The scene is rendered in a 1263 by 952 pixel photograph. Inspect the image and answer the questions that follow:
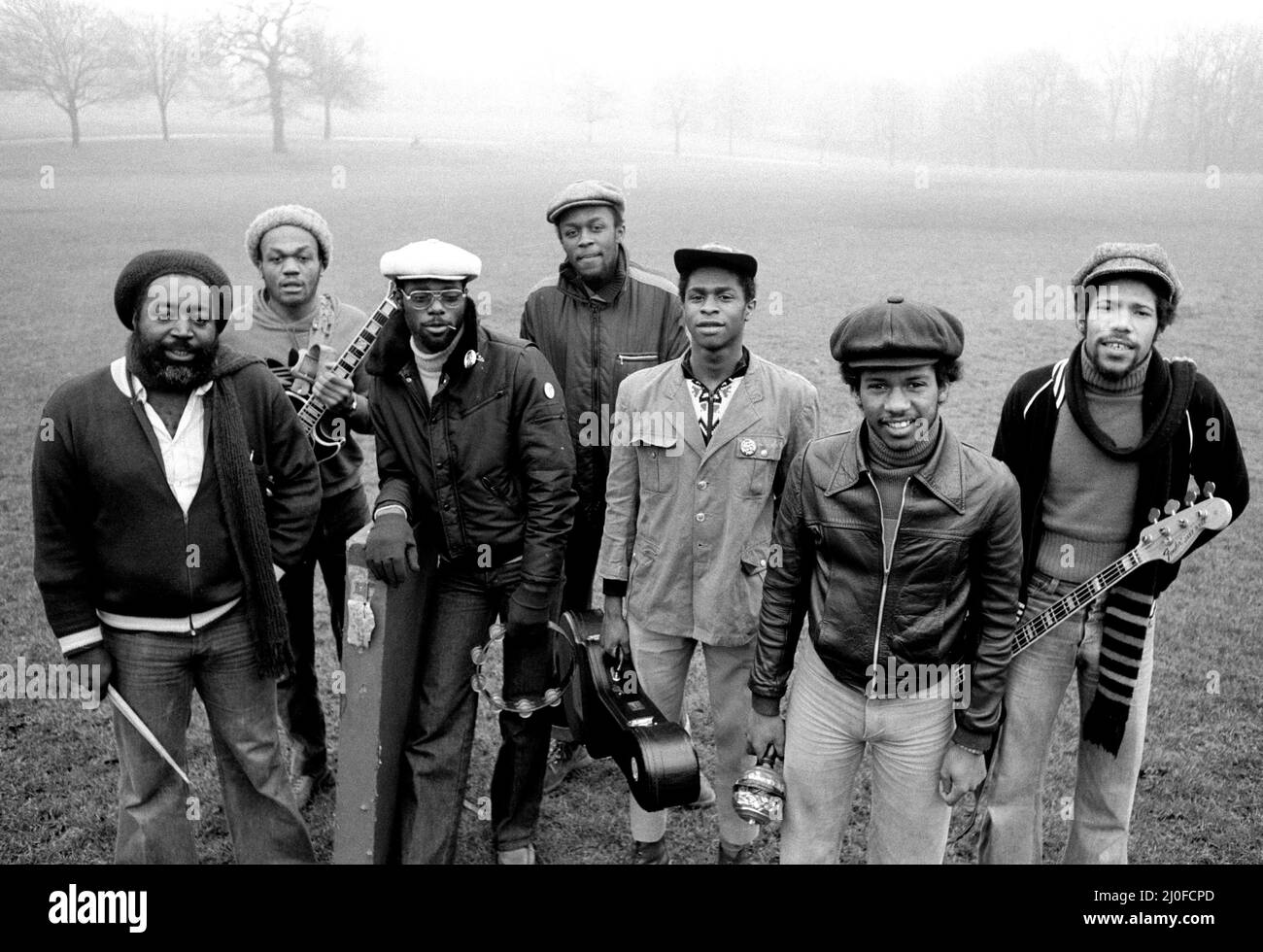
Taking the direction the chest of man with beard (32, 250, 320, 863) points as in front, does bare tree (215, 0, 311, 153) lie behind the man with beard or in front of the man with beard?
behind

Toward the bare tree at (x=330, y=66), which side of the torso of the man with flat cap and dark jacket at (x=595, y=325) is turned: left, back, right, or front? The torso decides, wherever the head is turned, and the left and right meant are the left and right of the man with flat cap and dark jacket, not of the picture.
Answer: back

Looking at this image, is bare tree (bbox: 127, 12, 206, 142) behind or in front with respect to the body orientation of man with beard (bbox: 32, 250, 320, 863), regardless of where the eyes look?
behind

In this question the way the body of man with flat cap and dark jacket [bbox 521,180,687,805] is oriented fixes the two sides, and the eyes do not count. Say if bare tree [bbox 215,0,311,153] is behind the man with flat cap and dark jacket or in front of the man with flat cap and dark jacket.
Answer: behind

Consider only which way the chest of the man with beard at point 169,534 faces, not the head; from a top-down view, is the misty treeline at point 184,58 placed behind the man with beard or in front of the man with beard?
behind

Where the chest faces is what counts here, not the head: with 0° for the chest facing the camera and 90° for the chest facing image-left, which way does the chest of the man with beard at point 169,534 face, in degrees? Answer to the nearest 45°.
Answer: approximately 0°

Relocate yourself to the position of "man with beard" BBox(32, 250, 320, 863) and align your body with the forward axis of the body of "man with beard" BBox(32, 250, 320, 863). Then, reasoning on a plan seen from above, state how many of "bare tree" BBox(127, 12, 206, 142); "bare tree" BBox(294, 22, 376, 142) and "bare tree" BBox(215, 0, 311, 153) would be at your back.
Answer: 3

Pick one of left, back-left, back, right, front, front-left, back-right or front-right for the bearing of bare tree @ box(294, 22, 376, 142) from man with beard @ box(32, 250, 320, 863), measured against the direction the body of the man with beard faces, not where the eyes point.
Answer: back

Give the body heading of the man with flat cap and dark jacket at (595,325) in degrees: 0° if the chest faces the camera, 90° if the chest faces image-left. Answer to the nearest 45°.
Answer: approximately 0°

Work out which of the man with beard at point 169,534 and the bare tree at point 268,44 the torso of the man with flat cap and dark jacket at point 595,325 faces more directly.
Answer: the man with beard

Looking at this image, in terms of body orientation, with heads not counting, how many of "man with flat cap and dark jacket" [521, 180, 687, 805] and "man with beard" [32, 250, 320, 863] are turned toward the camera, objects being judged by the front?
2

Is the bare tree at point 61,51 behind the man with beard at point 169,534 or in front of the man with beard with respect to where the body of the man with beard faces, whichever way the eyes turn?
behind
